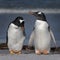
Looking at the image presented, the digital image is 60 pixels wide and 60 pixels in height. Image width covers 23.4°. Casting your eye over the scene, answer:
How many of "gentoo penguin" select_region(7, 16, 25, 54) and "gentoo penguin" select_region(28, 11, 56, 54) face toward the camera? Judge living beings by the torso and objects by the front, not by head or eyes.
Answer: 2

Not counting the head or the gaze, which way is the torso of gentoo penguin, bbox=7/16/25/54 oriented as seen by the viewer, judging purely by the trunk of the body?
toward the camera

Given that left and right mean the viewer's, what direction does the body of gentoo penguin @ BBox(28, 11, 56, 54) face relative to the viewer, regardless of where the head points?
facing the viewer
